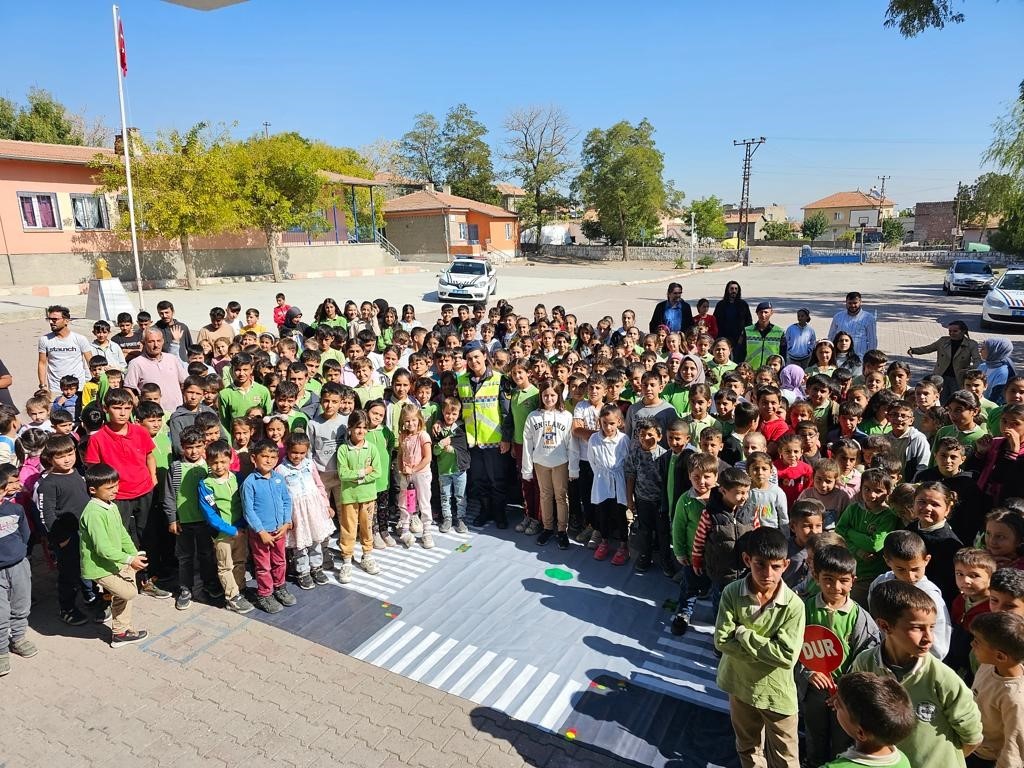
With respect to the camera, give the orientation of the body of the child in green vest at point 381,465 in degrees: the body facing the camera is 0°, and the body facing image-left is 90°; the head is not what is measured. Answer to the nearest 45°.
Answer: approximately 0°

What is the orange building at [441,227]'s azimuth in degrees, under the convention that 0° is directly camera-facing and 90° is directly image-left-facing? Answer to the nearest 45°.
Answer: approximately 315°

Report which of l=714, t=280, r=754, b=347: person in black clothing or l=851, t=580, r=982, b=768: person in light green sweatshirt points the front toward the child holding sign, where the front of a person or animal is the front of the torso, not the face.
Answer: the person in black clothing

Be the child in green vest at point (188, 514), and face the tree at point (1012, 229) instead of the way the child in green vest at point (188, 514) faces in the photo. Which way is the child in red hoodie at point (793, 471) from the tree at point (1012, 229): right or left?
right

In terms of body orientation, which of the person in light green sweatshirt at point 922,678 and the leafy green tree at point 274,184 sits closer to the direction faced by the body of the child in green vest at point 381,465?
the person in light green sweatshirt
